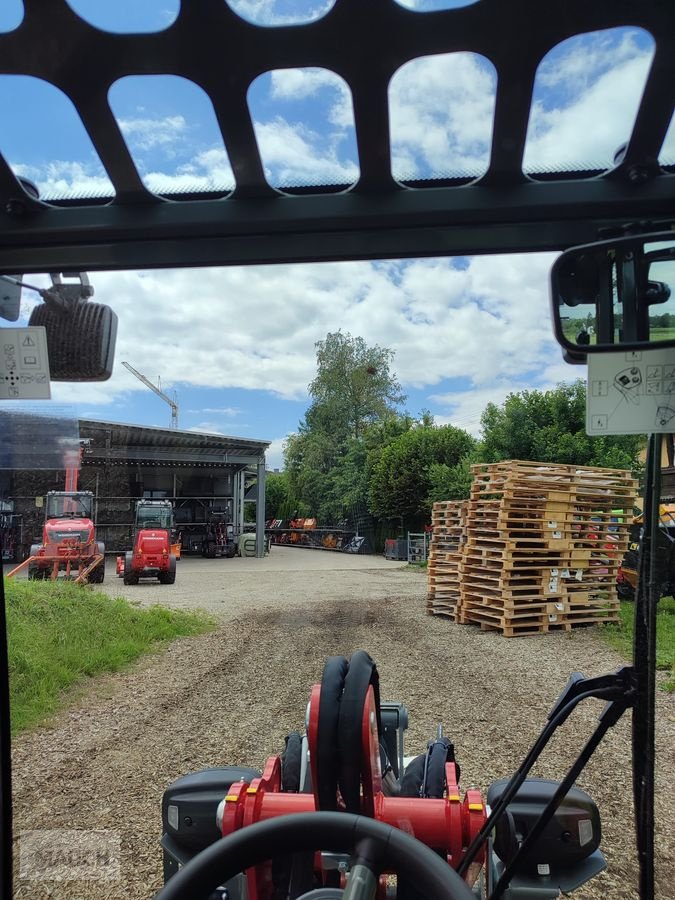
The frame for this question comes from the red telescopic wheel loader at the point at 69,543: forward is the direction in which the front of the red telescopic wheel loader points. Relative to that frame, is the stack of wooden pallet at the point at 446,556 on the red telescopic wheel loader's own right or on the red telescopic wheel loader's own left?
on the red telescopic wheel loader's own left

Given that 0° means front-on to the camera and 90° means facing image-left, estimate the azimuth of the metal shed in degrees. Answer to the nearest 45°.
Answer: approximately 0°

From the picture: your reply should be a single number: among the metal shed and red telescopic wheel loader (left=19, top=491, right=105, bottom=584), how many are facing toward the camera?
2

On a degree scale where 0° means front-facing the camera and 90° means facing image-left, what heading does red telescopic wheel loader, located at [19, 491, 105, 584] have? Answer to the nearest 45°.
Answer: approximately 0°
